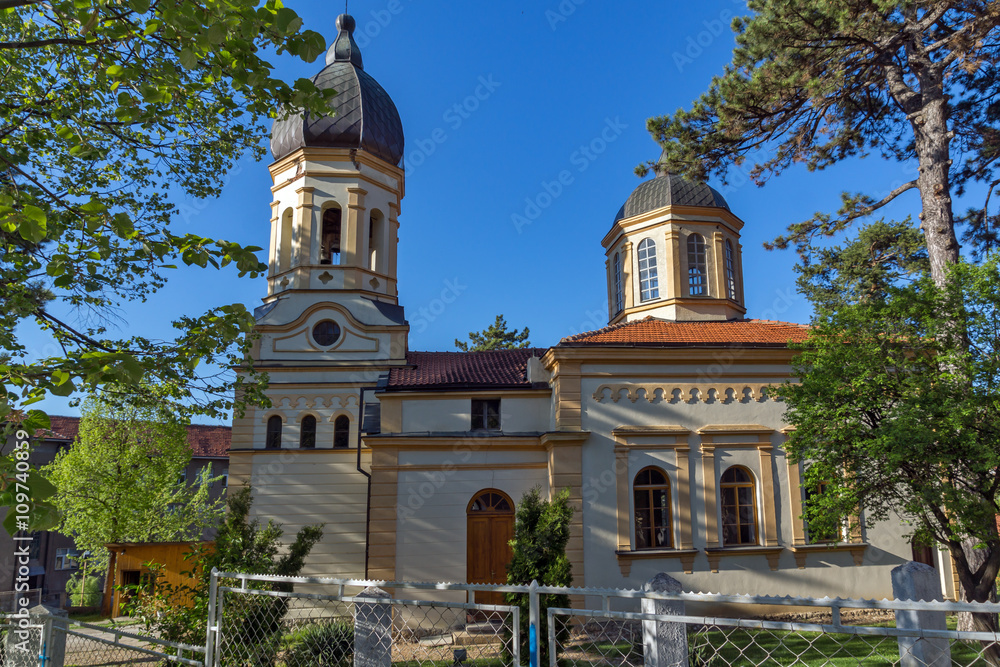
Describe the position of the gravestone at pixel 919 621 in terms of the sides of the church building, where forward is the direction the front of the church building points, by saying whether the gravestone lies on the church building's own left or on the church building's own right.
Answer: on the church building's own left

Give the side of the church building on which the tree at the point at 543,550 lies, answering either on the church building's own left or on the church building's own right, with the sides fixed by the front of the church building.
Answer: on the church building's own left
